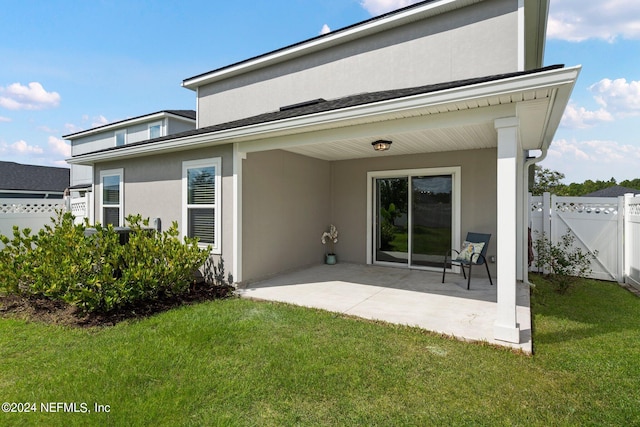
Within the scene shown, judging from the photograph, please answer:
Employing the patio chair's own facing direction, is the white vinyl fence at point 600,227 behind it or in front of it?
behind

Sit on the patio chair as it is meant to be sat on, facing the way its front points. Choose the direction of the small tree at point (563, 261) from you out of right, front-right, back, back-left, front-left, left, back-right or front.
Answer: back

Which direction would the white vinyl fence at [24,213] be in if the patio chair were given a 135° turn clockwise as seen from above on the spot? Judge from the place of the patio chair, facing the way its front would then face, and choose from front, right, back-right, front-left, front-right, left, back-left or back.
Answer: left

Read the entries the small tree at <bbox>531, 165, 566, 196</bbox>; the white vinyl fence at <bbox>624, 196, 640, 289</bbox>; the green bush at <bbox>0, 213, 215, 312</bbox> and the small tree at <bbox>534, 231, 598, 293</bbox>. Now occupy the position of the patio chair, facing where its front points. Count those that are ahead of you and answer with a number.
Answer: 1

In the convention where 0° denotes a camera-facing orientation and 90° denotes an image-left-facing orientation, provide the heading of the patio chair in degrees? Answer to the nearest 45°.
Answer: approximately 45°
